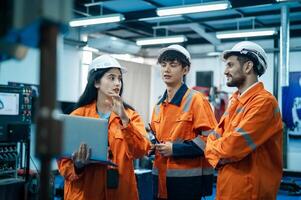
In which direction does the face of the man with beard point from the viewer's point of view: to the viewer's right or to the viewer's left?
to the viewer's left

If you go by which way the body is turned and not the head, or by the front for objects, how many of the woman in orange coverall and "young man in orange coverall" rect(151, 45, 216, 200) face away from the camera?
0

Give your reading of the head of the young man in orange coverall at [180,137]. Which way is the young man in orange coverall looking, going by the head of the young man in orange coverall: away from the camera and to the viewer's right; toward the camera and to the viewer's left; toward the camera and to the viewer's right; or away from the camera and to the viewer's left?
toward the camera and to the viewer's left

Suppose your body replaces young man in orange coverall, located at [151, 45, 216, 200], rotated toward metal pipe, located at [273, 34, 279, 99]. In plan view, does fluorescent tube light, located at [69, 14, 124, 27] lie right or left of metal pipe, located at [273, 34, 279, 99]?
left

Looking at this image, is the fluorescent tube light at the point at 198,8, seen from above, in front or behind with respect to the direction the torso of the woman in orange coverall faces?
behind

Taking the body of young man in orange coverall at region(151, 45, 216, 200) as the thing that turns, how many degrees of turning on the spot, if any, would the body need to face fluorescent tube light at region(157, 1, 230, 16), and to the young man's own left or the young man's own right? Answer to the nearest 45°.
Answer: approximately 135° to the young man's own right

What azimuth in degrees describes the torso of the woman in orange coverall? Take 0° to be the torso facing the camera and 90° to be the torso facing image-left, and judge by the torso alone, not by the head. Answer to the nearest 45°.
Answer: approximately 0°

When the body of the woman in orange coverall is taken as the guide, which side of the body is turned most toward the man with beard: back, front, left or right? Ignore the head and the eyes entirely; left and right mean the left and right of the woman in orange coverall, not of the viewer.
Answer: left

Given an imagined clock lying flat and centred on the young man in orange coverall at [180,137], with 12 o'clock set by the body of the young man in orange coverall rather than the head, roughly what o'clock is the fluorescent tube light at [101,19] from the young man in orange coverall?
The fluorescent tube light is roughly at 4 o'clock from the young man in orange coverall.

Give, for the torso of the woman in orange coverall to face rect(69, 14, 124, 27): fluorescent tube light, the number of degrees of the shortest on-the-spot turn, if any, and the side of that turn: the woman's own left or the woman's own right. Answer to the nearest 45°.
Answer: approximately 180°

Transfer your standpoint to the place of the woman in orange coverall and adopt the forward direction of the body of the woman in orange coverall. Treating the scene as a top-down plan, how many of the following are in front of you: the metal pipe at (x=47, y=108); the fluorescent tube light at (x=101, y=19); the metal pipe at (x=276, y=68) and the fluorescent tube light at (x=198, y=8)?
1

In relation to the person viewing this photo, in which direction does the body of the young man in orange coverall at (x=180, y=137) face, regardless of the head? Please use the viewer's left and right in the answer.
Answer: facing the viewer and to the left of the viewer
